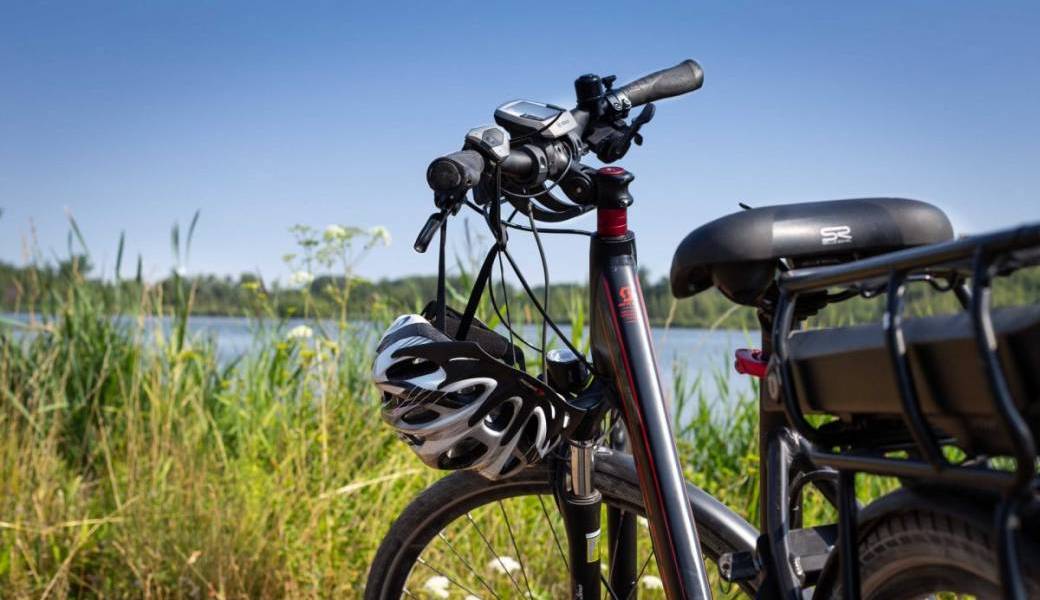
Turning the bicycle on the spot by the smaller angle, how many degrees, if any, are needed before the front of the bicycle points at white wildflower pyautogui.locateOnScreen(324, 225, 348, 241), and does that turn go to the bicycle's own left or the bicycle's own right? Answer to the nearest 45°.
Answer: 0° — it already faces it

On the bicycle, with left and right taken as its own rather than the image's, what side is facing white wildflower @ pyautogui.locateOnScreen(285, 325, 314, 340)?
front

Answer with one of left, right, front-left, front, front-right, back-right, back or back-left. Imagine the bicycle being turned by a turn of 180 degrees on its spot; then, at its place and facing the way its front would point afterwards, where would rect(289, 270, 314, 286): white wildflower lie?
back

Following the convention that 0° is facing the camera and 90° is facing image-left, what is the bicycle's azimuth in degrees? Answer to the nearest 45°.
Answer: approximately 135°
